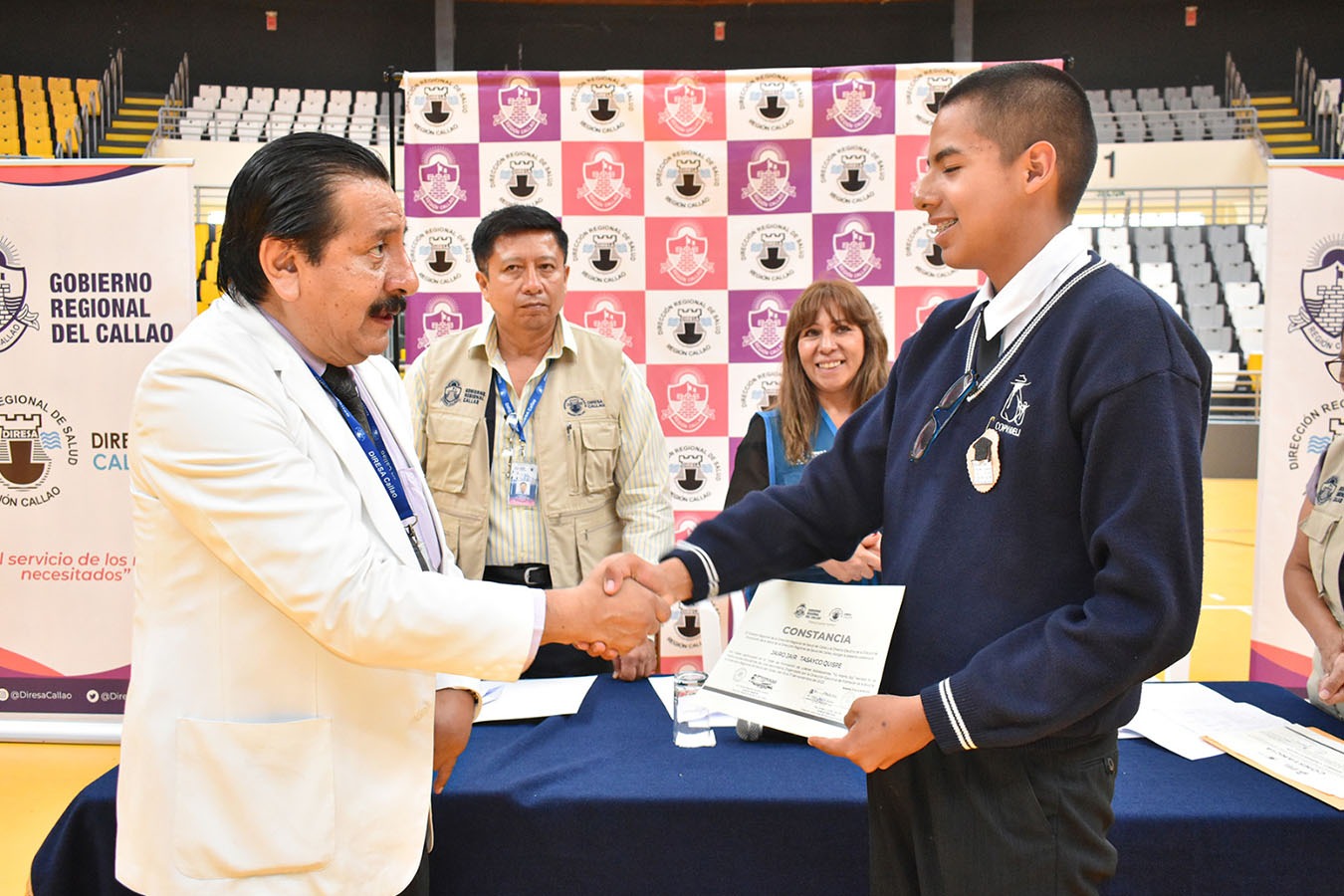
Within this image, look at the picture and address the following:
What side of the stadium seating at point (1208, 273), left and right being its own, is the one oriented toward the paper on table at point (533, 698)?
front

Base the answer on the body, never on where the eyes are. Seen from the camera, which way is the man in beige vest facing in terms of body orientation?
toward the camera

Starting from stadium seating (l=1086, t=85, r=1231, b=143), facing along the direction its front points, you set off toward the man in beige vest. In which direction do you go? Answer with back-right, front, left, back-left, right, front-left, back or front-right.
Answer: front

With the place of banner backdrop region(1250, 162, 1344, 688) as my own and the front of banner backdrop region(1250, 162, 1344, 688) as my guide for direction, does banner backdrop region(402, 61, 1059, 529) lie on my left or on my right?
on my right

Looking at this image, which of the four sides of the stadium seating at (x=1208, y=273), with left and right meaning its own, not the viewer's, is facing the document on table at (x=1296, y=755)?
front

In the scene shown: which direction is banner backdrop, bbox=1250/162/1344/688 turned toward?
toward the camera

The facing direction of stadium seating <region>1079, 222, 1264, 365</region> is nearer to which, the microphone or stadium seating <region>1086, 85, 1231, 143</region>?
the microphone

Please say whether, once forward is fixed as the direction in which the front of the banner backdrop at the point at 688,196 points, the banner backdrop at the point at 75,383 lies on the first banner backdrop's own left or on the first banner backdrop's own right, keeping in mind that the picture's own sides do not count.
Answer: on the first banner backdrop's own right

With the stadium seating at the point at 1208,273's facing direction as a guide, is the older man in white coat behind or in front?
in front

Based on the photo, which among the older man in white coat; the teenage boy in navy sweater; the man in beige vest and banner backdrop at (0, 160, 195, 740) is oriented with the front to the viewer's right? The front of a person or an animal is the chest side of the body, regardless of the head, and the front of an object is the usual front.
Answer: the older man in white coat

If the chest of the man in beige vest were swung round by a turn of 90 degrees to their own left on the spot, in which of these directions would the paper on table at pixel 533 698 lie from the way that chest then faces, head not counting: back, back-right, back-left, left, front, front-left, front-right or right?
right

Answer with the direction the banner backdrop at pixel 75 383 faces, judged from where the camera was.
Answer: facing the viewer

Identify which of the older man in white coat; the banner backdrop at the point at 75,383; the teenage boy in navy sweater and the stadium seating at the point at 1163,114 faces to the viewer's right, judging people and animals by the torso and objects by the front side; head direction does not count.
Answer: the older man in white coat
